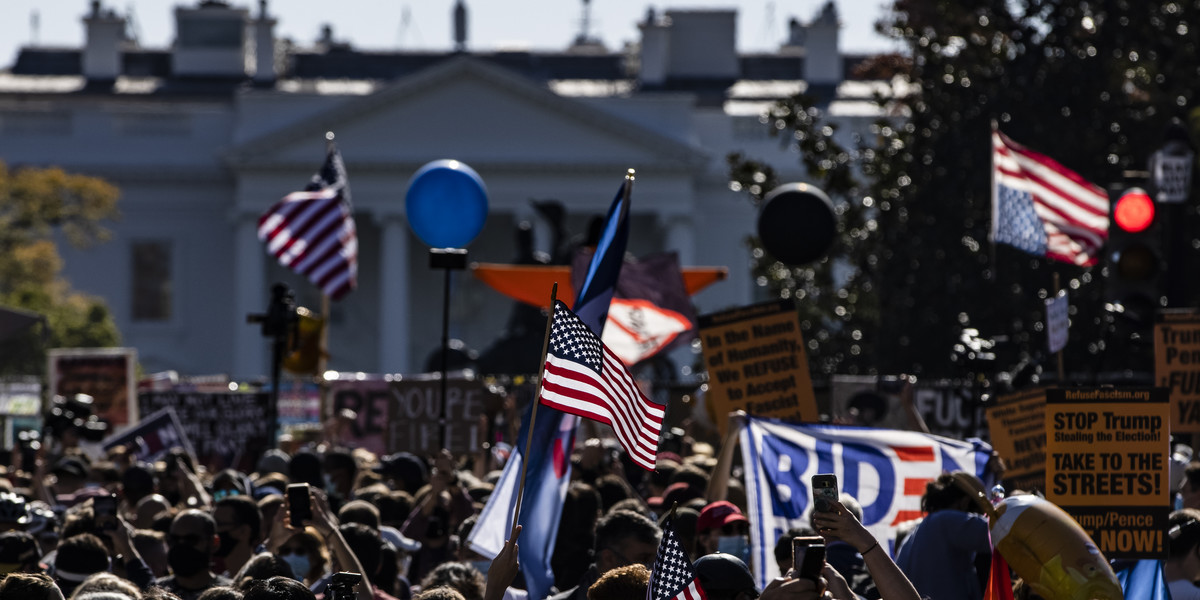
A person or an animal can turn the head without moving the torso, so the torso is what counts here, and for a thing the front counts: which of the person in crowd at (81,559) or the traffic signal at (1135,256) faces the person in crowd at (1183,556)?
the traffic signal

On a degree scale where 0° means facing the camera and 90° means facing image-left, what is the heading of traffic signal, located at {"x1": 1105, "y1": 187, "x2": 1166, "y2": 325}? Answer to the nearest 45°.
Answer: approximately 0°

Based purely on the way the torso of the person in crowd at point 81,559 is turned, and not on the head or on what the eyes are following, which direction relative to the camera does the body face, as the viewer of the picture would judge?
away from the camera

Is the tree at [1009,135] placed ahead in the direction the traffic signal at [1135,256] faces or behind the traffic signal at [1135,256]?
behind

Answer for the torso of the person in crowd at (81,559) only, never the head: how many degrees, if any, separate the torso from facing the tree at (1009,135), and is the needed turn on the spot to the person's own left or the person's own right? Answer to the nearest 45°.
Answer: approximately 45° to the person's own right

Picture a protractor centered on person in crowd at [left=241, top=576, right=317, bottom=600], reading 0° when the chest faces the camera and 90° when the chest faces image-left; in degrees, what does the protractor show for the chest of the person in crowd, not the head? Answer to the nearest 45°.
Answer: approximately 180°

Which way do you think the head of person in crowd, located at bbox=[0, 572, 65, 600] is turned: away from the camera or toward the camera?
away from the camera

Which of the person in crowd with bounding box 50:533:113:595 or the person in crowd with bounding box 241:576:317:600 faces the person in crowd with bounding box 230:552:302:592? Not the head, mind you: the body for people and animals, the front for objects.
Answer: the person in crowd with bounding box 241:576:317:600
